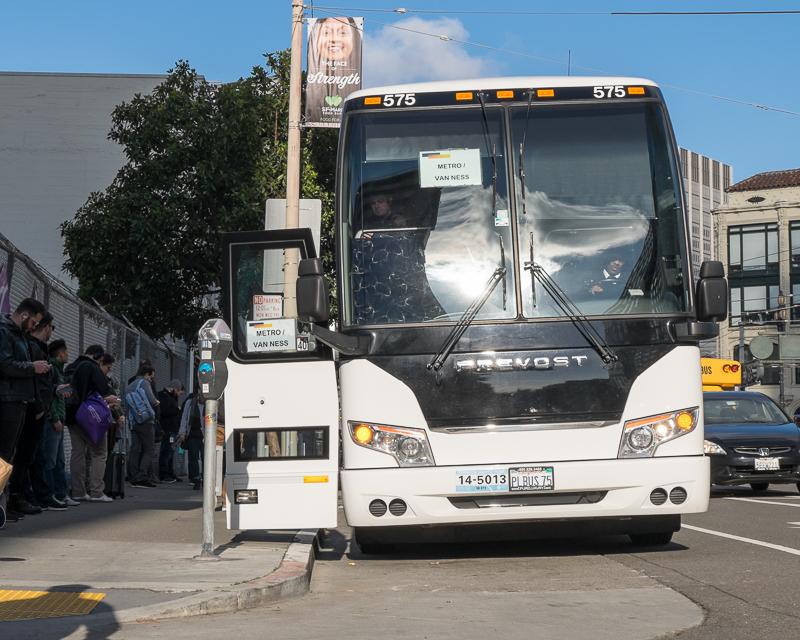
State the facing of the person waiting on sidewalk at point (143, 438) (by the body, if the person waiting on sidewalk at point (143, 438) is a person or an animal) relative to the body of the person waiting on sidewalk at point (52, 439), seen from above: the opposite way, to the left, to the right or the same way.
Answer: the same way

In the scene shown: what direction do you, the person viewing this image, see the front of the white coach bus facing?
facing the viewer

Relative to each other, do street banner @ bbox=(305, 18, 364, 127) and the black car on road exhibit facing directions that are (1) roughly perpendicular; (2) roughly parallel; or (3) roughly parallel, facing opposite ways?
roughly parallel

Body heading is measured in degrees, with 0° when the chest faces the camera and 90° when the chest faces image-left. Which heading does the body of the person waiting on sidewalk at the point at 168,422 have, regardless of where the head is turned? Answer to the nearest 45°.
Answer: approximately 270°

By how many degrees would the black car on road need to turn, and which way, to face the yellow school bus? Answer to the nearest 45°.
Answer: approximately 180°

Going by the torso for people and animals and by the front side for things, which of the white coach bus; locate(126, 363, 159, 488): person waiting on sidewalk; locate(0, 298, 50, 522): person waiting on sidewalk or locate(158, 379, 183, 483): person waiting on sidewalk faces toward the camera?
the white coach bus

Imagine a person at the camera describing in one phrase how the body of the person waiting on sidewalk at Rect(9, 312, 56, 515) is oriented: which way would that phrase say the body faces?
to the viewer's right

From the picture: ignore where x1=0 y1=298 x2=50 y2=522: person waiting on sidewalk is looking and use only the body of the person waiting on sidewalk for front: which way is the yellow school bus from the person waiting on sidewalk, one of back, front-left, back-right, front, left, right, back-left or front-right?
front-left

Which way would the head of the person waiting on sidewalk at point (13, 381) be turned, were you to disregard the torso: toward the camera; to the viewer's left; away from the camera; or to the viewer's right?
to the viewer's right

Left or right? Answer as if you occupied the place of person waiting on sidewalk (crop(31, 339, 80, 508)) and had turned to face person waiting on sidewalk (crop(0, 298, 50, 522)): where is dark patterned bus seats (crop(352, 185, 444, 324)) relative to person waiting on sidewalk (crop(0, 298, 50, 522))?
left

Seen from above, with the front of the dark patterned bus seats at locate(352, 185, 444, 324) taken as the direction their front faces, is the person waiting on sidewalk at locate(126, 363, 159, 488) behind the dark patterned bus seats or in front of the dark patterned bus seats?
behind

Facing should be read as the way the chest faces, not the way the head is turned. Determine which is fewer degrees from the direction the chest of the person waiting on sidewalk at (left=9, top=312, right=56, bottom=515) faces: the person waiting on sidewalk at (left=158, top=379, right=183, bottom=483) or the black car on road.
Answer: the black car on road

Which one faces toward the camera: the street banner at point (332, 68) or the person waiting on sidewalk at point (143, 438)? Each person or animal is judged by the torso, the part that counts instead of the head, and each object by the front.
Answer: the street banner

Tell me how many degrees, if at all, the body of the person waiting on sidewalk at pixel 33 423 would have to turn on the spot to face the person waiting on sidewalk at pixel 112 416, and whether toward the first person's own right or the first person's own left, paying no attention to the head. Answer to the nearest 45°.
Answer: approximately 90° to the first person's own left

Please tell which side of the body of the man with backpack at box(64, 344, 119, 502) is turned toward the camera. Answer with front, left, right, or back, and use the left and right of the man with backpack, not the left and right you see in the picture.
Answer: right
